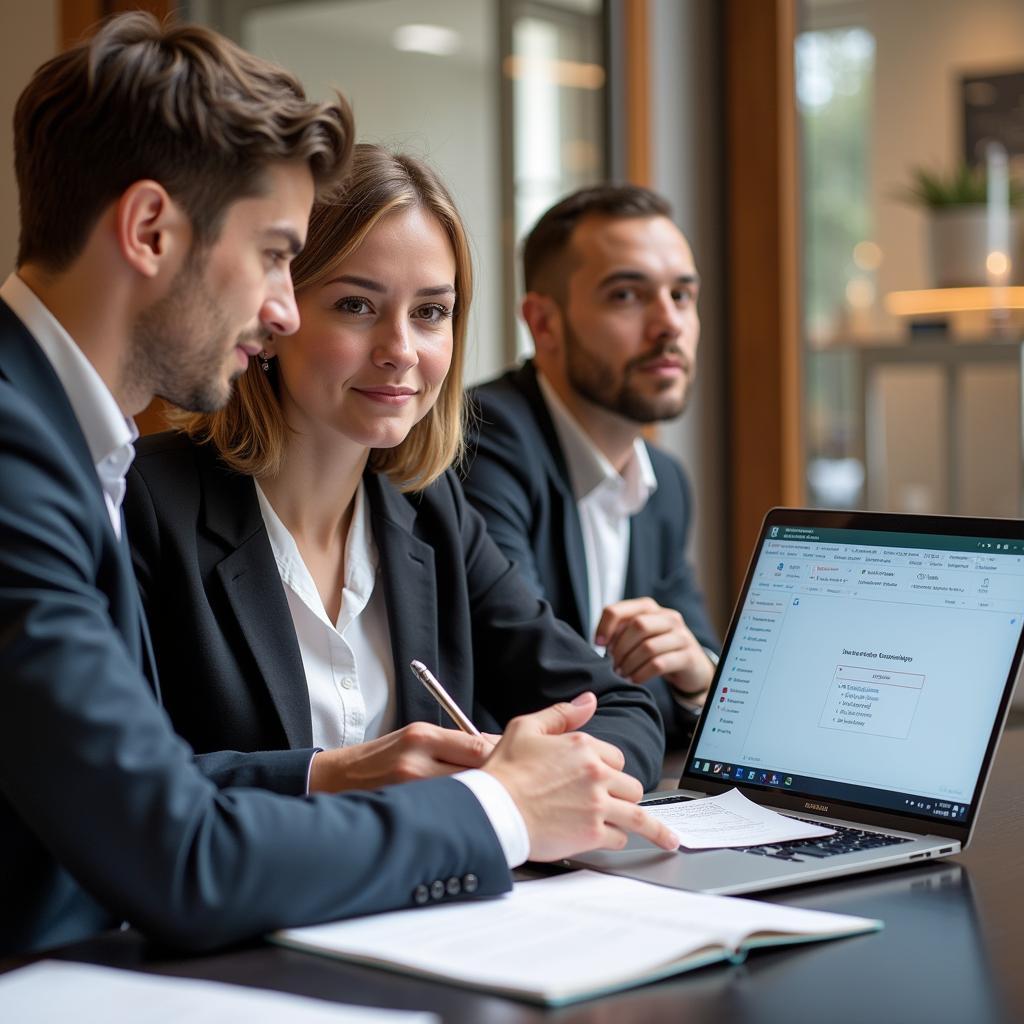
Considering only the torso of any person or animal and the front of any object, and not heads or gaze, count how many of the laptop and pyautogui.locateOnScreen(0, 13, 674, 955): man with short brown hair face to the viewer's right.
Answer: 1

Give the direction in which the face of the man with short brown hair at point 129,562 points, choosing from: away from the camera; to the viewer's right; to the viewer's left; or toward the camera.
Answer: to the viewer's right

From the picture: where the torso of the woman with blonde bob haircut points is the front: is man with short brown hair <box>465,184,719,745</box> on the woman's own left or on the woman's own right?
on the woman's own left

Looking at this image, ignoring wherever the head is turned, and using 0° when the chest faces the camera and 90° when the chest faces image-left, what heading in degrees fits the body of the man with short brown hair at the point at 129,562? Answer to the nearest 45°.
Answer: approximately 270°

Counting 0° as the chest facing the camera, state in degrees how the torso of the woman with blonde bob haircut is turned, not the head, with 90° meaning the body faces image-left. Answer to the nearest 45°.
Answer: approximately 315°

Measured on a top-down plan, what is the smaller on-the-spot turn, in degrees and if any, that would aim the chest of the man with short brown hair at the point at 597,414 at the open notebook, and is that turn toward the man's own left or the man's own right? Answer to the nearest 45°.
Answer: approximately 45° to the man's own right

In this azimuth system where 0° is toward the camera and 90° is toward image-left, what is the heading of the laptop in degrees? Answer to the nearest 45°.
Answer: approximately 45°

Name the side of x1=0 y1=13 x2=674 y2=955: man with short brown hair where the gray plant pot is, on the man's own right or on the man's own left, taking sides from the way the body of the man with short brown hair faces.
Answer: on the man's own left
